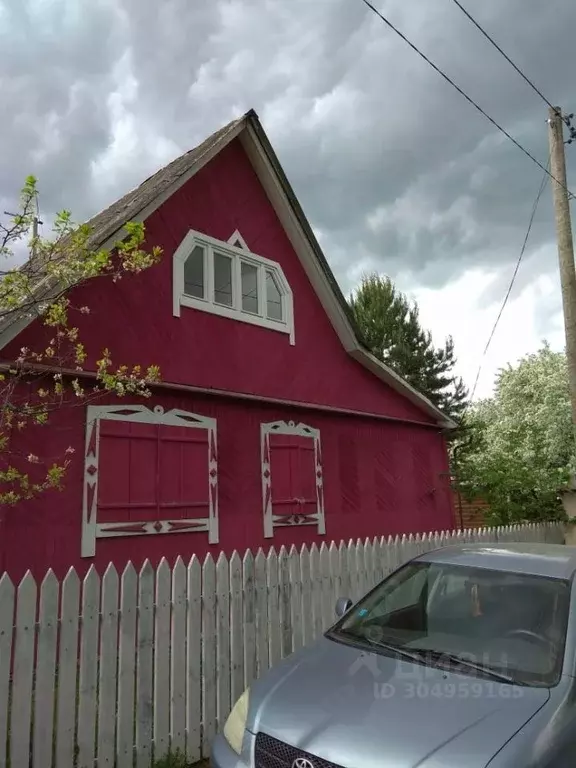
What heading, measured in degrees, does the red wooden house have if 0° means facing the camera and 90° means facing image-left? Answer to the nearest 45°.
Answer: approximately 315°

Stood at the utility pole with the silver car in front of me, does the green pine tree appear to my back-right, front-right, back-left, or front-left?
back-right

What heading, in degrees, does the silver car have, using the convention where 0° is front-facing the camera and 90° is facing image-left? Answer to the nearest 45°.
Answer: approximately 45°

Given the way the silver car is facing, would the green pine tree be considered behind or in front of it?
behind

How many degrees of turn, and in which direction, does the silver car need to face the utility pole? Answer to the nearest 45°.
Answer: approximately 180°

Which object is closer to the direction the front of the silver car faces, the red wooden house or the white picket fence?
the white picket fence

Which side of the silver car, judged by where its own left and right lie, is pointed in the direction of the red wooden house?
right
